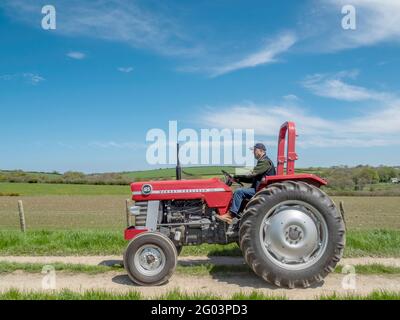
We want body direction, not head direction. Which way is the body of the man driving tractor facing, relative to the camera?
to the viewer's left

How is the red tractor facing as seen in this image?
to the viewer's left
